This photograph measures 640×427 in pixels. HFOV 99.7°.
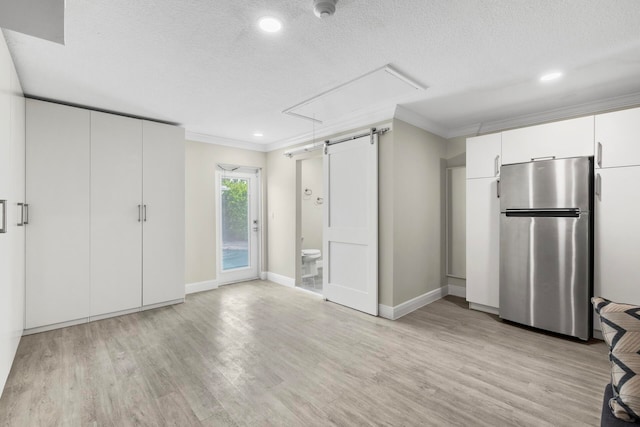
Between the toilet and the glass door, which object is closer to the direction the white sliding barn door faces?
the glass door

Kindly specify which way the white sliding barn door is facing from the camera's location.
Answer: facing the viewer and to the left of the viewer

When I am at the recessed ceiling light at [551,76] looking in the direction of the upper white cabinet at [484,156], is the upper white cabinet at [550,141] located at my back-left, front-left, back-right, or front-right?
front-right

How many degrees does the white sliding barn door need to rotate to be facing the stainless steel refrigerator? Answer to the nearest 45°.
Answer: approximately 135° to its left

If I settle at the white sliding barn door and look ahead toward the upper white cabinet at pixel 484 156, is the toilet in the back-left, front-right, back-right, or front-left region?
back-left

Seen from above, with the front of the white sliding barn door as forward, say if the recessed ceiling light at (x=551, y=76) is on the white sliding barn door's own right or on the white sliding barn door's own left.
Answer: on the white sliding barn door's own left

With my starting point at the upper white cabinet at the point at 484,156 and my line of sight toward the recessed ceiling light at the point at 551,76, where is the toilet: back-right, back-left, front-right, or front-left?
back-right

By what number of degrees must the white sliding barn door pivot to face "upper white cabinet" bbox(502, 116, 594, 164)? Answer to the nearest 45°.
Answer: approximately 135° to its left

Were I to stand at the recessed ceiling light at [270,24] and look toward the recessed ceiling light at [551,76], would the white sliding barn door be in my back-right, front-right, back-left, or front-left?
front-left

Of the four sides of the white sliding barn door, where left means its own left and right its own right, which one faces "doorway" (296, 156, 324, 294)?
right

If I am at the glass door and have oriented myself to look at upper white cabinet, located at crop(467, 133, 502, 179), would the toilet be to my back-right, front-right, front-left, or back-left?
front-left

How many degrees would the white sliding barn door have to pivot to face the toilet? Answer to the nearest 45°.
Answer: approximately 90° to its right

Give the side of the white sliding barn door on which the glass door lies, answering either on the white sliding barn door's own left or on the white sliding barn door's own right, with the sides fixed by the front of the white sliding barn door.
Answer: on the white sliding barn door's own right

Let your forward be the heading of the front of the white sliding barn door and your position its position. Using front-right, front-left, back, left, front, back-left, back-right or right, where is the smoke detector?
front-left
